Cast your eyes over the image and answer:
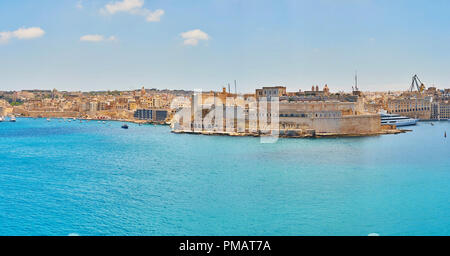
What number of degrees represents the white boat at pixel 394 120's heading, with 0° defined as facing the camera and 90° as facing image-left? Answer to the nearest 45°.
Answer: approximately 270°
